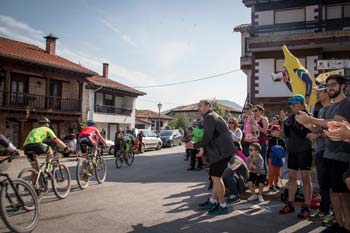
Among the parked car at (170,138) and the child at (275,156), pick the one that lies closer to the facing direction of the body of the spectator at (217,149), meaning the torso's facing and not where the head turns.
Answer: the parked car

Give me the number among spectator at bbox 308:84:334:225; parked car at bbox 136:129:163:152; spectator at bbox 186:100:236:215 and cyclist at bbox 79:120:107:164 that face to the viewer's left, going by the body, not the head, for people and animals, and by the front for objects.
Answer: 2

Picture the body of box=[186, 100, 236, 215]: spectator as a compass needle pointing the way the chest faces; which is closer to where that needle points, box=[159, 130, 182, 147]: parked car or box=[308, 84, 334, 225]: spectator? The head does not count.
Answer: the parked car

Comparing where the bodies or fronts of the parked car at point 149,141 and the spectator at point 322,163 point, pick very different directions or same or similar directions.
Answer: very different directions

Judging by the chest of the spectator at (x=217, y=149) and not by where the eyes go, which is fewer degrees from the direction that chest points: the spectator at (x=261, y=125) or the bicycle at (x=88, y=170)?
the bicycle

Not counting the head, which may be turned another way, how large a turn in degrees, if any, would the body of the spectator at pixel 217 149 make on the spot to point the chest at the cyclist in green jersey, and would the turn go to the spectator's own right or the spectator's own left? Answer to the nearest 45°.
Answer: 0° — they already face them

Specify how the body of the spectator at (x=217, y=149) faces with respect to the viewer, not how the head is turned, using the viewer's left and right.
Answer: facing to the left of the viewer

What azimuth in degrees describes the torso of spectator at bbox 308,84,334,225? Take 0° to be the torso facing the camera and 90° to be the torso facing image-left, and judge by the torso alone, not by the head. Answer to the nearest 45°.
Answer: approximately 90°

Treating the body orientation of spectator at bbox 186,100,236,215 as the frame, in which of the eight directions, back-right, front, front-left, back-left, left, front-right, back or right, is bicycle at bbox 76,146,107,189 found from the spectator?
front-right

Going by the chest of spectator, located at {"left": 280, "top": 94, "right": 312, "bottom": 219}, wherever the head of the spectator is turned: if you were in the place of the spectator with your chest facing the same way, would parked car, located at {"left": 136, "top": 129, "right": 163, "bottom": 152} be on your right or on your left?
on your right

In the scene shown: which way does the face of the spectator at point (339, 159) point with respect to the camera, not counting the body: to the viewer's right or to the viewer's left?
to the viewer's left

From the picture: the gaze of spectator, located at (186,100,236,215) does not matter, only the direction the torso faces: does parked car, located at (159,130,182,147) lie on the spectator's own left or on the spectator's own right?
on the spectator's own right

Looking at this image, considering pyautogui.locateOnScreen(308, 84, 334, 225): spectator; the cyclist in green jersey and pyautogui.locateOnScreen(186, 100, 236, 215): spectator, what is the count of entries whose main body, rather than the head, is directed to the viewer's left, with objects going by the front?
2
